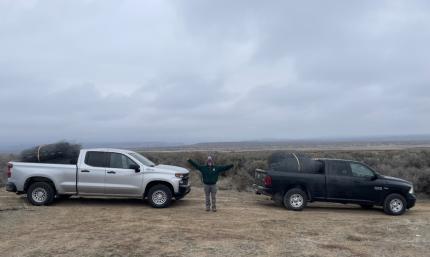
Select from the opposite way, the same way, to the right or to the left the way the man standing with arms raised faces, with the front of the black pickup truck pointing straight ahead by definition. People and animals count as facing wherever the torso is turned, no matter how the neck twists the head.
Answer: to the right

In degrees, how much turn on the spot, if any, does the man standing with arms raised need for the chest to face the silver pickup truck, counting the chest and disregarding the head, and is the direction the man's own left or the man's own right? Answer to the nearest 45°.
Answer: approximately 90° to the man's own right

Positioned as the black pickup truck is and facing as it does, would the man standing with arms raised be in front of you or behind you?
behind

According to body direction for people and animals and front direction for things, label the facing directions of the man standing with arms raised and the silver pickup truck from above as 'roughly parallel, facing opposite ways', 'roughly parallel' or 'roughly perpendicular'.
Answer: roughly perpendicular

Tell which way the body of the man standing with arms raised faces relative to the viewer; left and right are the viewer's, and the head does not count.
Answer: facing the viewer

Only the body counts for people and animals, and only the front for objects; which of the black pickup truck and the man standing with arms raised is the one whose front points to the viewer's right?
the black pickup truck

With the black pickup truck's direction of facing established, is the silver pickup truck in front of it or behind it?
behind

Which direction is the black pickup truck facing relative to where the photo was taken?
to the viewer's right

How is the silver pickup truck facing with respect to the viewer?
to the viewer's right

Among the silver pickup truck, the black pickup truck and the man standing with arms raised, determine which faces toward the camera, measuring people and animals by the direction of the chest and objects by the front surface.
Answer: the man standing with arms raised

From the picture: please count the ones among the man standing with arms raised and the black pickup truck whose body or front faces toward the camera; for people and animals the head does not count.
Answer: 1

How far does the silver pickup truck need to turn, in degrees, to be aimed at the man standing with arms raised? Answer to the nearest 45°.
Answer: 0° — it already faces them

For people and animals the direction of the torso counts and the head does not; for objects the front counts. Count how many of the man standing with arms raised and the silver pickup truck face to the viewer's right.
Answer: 1

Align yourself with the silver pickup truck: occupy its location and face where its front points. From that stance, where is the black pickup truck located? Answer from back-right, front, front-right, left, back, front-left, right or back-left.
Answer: front

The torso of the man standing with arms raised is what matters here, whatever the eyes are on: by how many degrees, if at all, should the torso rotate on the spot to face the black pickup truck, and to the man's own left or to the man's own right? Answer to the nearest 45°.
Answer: approximately 90° to the man's own left
